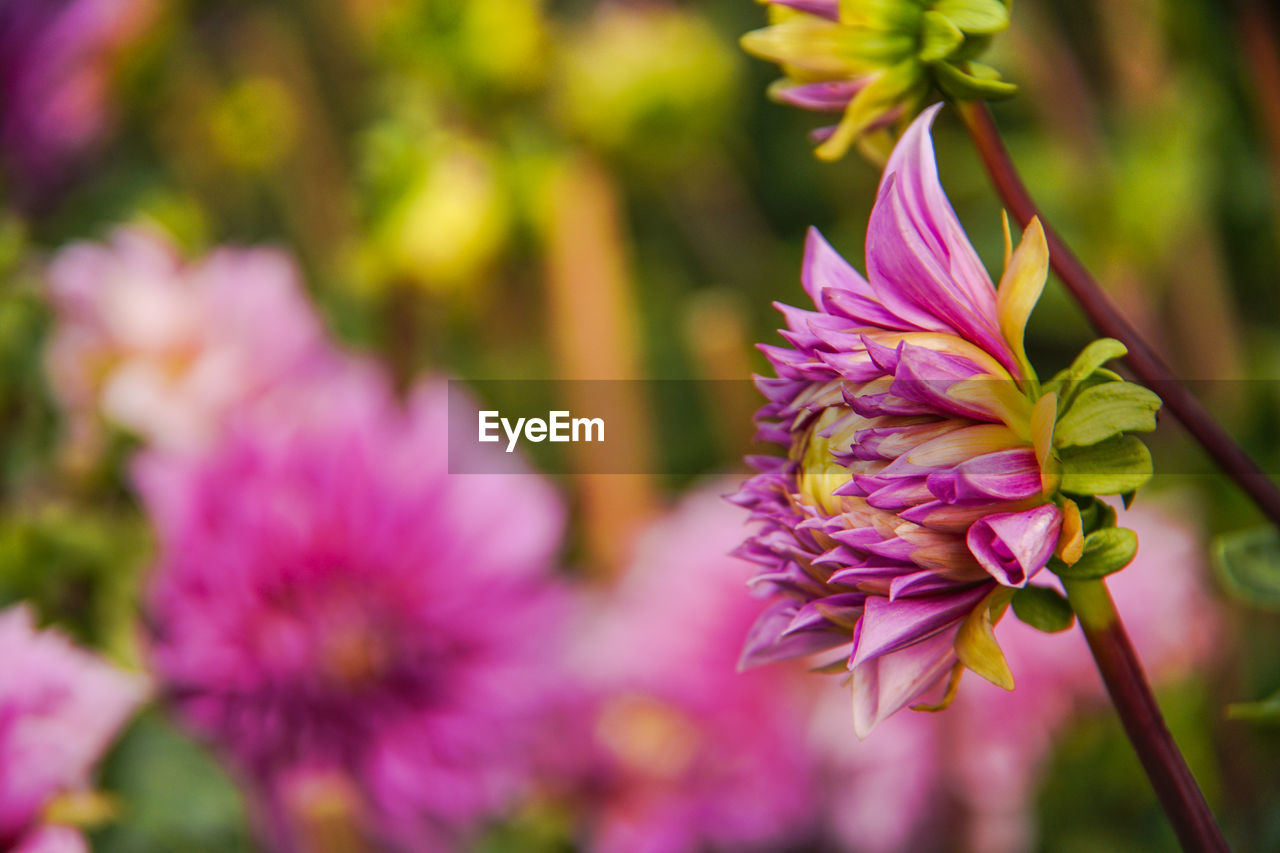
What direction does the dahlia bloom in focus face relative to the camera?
to the viewer's left
